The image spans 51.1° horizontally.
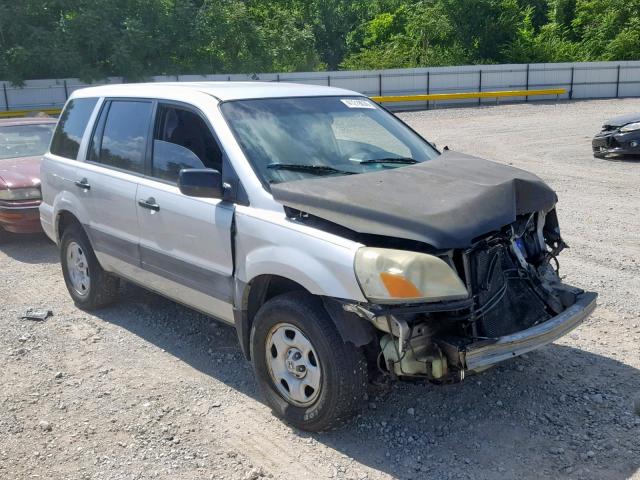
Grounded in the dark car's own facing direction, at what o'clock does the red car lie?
The red car is roughly at 12 o'clock from the dark car.

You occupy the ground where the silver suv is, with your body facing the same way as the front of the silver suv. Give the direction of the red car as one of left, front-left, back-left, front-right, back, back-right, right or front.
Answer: back

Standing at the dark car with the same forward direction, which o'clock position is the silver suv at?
The silver suv is roughly at 11 o'clock from the dark car.

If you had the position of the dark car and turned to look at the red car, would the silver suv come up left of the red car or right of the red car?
left

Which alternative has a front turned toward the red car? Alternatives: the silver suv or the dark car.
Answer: the dark car

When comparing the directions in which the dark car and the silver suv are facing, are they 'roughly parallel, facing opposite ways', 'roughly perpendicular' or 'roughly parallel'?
roughly perpendicular

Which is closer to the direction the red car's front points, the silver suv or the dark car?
the silver suv

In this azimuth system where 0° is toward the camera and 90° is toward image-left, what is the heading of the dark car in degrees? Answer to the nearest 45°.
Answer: approximately 45°

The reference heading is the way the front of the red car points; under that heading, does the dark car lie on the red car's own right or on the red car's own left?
on the red car's own left

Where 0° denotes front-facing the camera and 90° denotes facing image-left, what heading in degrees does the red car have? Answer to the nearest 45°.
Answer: approximately 0°

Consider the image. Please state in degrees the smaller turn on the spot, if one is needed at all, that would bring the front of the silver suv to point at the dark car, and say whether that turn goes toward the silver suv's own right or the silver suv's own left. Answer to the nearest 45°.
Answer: approximately 90° to the silver suv's own left
